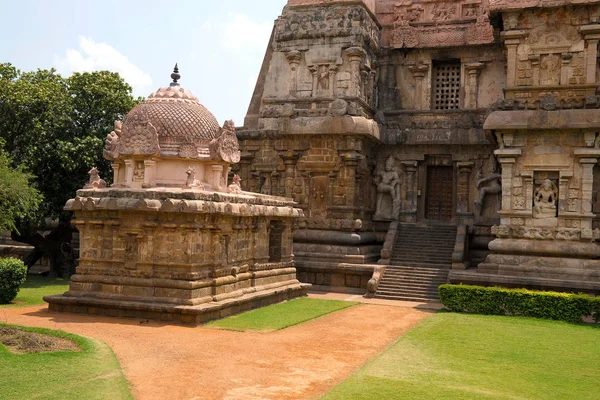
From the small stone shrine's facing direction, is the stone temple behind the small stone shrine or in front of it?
in front

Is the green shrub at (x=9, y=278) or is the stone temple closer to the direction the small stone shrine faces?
the stone temple

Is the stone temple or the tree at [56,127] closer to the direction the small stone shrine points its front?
the stone temple

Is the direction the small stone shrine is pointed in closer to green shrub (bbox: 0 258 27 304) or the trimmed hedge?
the trimmed hedge

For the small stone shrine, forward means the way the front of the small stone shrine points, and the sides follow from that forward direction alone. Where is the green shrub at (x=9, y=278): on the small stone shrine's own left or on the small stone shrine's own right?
on the small stone shrine's own left

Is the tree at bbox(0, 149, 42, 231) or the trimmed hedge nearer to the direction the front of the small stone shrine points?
the trimmed hedge
